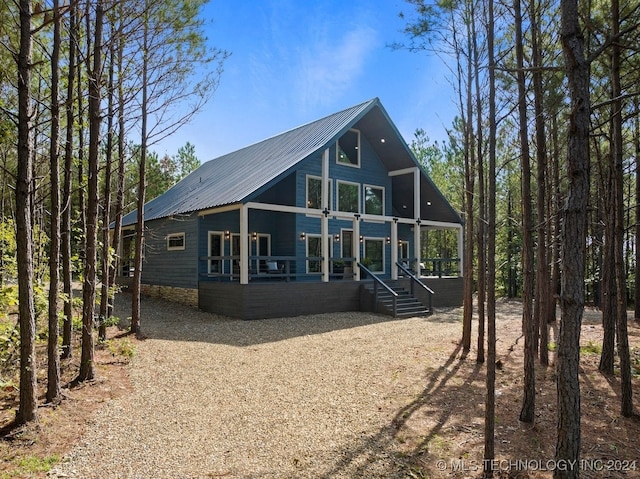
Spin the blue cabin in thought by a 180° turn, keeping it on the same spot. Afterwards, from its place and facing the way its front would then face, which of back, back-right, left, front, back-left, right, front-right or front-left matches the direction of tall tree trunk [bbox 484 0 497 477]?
back-left

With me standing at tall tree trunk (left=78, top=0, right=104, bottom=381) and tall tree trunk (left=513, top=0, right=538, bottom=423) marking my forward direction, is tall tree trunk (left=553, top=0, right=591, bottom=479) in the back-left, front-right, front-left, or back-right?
front-right

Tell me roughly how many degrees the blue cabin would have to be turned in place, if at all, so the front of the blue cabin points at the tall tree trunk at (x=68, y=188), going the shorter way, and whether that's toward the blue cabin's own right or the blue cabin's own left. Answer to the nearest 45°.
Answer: approximately 45° to the blue cabin's own right

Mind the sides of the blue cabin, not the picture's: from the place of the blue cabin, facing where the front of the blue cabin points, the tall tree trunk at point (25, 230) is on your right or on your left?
on your right

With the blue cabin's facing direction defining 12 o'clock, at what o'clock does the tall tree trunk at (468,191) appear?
The tall tree trunk is roughly at 1 o'clock from the blue cabin.

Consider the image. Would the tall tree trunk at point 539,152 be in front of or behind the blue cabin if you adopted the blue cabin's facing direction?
in front

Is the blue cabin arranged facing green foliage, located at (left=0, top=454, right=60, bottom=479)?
no

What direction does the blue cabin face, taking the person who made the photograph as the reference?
facing the viewer and to the right of the viewer

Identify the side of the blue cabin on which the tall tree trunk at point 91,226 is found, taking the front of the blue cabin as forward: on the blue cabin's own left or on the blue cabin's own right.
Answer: on the blue cabin's own right

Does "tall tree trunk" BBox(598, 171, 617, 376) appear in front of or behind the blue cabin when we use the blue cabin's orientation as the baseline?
in front

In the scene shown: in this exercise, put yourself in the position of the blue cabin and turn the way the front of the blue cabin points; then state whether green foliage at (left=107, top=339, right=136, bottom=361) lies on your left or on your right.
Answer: on your right

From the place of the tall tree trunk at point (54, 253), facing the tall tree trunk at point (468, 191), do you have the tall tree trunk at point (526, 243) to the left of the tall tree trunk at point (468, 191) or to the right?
right
